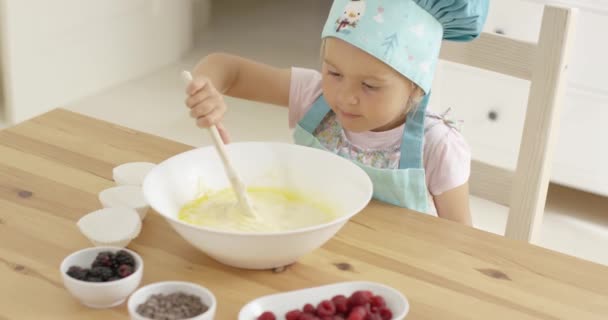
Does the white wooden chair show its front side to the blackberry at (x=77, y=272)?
yes

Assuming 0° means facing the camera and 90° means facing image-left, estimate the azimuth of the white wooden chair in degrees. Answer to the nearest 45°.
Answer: approximately 45°

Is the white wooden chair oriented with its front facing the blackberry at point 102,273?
yes

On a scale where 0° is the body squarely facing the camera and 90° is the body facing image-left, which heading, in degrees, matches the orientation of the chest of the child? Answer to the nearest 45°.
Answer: approximately 45°
